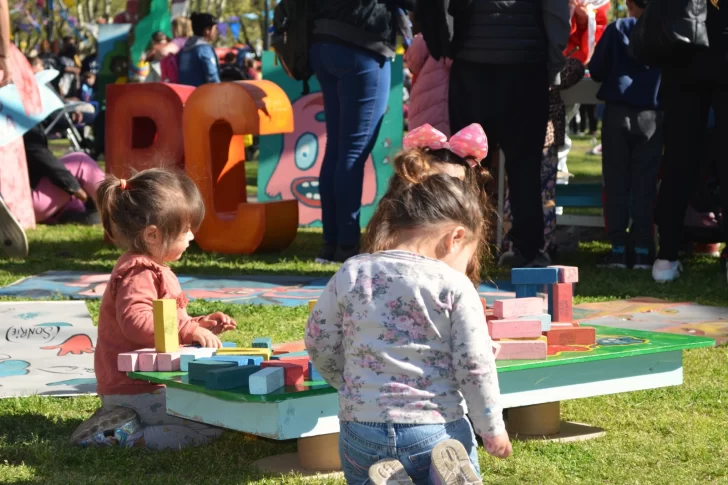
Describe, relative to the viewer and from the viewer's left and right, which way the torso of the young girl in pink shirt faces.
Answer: facing to the right of the viewer

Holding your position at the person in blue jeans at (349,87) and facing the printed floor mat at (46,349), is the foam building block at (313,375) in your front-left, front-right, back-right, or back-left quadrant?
front-left

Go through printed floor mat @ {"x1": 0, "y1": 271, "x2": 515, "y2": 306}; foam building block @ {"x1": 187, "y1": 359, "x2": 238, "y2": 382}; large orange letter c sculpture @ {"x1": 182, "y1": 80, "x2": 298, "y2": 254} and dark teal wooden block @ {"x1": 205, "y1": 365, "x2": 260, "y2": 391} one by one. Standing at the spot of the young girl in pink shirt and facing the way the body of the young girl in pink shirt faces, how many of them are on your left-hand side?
2

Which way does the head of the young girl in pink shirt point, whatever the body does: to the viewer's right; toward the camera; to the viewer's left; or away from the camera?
to the viewer's right

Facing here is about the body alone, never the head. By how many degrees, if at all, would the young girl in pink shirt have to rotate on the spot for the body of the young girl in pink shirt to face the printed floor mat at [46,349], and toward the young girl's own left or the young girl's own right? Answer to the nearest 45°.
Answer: approximately 90° to the young girl's own left

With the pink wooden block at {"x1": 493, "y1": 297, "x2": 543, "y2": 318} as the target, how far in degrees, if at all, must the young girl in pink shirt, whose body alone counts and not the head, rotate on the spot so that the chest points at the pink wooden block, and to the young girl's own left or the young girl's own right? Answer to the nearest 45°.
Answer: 0° — they already face it

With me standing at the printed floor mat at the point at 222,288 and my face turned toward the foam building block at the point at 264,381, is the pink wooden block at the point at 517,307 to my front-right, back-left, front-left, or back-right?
front-left

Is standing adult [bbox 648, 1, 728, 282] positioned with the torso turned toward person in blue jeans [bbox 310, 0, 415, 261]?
no

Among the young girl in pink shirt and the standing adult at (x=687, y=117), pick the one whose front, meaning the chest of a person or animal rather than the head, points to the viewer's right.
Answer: the young girl in pink shirt

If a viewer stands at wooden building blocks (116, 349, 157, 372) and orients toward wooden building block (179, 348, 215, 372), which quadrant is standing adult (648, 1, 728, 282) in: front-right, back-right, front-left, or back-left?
front-left
